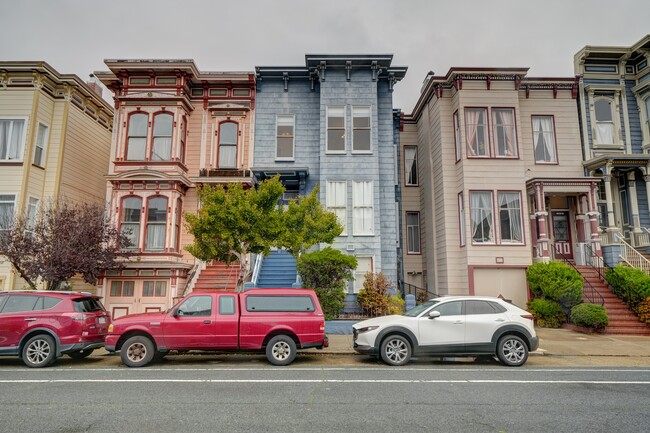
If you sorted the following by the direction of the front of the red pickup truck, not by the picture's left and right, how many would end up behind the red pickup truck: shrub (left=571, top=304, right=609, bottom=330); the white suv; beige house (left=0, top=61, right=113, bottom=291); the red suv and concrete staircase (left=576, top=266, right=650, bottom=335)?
3

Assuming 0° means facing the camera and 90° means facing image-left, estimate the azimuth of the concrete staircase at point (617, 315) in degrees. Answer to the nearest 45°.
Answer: approximately 0°

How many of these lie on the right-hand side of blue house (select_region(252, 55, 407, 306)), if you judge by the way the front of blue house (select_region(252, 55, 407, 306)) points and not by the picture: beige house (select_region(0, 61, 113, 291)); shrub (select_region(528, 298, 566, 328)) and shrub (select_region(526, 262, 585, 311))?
1

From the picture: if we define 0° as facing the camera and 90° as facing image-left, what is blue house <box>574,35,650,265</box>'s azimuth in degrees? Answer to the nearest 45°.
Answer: approximately 0°

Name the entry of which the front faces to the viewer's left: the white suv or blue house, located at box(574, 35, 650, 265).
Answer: the white suv

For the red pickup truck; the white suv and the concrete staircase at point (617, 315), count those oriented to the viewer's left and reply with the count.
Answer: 2

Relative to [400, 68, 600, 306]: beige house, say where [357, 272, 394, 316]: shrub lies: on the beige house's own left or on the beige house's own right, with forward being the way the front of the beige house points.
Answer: on the beige house's own right

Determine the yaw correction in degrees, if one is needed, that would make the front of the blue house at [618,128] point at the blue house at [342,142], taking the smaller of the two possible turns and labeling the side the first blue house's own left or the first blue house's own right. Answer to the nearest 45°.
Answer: approximately 45° to the first blue house's own right

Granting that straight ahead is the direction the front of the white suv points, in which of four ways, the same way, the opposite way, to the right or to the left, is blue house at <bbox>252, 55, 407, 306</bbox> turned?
to the left

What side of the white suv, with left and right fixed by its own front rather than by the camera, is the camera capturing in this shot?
left

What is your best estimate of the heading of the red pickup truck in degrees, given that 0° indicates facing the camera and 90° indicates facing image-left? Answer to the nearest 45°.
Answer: approximately 90°

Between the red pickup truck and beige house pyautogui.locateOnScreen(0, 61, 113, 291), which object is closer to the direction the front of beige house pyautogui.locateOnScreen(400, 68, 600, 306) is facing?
the red pickup truck

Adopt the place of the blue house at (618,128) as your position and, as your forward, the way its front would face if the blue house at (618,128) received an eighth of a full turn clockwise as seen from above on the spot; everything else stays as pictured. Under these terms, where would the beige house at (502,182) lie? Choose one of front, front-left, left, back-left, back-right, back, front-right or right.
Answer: front
